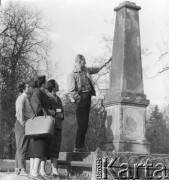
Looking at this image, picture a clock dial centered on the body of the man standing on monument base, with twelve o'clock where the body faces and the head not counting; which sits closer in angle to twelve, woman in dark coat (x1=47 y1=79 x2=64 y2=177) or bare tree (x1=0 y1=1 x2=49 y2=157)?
the woman in dark coat

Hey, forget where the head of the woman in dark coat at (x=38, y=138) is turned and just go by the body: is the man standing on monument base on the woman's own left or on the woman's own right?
on the woman's own left

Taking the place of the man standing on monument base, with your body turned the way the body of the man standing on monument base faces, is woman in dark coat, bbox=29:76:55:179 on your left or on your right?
on your right

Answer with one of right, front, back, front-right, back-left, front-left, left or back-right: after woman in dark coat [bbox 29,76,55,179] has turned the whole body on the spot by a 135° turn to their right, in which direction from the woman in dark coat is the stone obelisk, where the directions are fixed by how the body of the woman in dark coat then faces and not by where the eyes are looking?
back

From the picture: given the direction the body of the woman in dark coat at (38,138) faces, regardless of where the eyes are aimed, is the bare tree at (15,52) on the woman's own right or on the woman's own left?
on the woman's own left

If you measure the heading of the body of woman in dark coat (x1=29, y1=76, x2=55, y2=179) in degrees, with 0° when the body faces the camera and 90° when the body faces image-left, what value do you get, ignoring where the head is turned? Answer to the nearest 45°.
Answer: approximately 270°

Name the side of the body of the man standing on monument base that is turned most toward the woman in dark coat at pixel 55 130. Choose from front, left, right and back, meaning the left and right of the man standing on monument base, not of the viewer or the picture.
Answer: right

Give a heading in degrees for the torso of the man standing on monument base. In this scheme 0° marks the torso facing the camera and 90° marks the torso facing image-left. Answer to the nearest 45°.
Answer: approximately 315°

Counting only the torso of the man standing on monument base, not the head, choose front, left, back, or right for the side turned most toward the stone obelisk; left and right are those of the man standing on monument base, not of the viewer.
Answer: front
